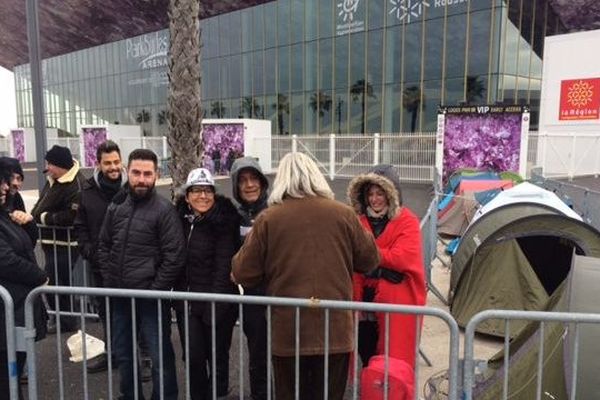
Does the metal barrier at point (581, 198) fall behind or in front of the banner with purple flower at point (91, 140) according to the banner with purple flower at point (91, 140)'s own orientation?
in front

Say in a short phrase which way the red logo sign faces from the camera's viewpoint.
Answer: facing the viewer

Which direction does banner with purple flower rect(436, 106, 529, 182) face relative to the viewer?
toward the camera

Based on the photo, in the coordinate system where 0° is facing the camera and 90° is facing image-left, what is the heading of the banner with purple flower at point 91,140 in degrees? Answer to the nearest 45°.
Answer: approximately 0°

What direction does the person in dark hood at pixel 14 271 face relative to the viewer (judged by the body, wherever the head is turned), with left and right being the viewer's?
facing the viewer and to the right of the viewer

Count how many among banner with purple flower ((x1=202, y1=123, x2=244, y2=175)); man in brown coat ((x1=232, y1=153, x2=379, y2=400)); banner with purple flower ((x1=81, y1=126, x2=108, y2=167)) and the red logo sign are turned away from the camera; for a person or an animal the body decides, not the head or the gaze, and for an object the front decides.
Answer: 1

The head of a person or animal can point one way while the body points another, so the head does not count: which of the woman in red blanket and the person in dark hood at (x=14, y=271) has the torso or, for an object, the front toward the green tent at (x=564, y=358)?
the person in dark hood

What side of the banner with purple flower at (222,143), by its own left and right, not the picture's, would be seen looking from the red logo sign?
left

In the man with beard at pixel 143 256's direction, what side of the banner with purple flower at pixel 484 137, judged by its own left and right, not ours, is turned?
front

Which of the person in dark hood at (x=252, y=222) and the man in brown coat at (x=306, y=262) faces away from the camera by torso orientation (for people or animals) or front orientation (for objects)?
the man in brown coat

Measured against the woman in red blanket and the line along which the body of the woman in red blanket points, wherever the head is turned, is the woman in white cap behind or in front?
in front

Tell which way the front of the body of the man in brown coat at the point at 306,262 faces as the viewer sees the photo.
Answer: away from the camera
